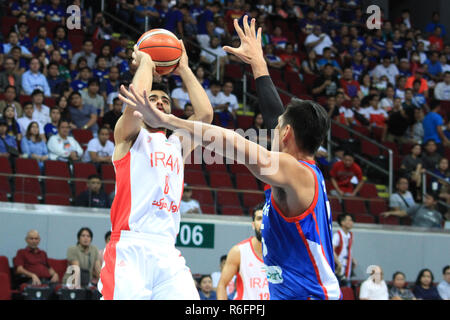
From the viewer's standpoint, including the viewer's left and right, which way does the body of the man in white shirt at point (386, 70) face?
facing the viewer

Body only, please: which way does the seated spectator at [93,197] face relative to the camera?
toward the camera

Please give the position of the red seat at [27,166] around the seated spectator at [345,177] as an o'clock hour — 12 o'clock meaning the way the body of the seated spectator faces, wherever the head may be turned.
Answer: The red seat is roughly at 2 o'clock from the seated spectator.

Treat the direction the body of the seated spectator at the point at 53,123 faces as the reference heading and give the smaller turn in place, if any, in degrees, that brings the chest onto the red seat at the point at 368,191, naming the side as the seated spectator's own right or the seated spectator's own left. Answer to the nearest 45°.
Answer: approximately 45° to the seated spectator's own left

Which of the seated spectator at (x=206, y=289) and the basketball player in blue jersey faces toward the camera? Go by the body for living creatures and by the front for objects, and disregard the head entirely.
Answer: the seated spectator

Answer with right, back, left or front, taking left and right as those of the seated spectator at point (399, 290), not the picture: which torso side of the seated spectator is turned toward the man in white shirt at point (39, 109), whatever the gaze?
right

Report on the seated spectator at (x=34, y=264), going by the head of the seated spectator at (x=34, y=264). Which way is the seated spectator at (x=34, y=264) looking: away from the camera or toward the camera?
toward the camera

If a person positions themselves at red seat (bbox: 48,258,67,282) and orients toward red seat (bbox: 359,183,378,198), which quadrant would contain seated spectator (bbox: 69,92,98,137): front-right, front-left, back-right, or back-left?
front-left

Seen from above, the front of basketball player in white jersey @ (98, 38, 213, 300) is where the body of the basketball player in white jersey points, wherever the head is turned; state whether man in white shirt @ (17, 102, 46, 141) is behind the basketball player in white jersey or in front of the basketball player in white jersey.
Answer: behind

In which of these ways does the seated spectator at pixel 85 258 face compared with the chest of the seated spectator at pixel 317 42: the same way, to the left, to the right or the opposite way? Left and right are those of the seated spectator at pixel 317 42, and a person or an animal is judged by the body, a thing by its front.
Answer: the same way

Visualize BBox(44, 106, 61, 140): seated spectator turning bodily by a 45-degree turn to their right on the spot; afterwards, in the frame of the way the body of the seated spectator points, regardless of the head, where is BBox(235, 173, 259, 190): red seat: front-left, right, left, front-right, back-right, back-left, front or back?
left

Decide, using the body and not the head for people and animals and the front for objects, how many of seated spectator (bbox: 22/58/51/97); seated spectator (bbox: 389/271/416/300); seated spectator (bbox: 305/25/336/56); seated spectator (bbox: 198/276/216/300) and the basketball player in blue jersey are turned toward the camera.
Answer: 4

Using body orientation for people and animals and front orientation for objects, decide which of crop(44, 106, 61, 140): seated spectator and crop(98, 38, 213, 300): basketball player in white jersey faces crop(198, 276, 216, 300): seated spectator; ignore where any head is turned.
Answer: crop(44, 106, 61, 140): seated spectator

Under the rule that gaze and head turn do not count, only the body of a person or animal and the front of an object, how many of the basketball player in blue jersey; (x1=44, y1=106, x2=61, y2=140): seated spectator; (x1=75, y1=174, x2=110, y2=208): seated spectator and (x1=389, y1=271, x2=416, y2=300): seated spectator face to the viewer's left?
1

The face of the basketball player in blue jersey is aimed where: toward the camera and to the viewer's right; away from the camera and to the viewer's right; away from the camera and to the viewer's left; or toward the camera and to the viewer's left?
away from the camera and to the viewer's left

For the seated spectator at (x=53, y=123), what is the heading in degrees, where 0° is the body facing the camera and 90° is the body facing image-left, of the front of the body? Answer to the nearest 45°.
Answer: approximately 315°

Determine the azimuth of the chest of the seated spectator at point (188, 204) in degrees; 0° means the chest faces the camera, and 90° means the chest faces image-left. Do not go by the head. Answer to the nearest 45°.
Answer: approximately 0°

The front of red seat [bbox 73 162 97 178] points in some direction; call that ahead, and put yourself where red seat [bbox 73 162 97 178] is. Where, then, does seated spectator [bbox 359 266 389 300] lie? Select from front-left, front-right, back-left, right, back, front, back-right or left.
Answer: front-left

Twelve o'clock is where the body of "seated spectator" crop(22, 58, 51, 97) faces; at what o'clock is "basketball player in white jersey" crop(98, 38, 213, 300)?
The basketball player in white jersey is roughly at 12 o'clock from the seated spectator.
